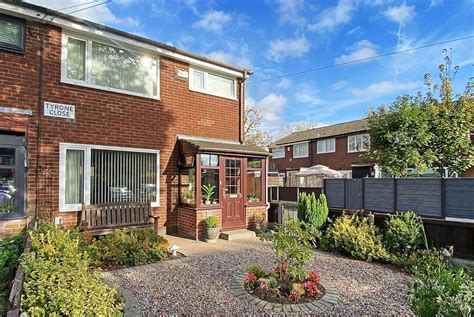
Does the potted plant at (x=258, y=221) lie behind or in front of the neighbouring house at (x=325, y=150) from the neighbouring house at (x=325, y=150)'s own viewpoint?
in front

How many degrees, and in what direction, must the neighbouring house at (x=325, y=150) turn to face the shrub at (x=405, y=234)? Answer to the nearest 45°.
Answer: approximately 45° to its left

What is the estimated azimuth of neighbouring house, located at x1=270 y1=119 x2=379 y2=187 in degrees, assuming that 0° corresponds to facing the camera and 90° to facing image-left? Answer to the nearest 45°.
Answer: approximately 45°

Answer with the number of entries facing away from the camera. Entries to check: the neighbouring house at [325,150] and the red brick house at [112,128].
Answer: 0

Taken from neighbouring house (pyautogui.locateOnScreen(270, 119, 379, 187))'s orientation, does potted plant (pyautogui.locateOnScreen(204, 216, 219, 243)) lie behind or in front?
in front

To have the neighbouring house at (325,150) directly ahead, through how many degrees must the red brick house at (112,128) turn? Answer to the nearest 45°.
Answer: approximately 90° to its left

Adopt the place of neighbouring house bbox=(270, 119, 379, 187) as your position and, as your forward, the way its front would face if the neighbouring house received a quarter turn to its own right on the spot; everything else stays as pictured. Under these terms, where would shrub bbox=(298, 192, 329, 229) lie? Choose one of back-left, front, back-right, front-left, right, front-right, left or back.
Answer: back-left

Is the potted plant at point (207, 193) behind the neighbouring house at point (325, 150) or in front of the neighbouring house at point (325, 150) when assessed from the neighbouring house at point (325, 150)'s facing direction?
in front

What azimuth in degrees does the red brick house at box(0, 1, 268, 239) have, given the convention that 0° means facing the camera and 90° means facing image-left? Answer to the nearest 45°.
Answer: approximately 315°

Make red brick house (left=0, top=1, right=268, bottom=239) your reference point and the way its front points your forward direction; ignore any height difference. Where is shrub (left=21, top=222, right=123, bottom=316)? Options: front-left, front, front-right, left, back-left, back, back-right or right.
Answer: front-right
